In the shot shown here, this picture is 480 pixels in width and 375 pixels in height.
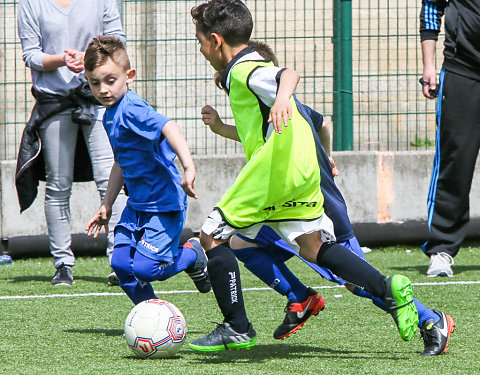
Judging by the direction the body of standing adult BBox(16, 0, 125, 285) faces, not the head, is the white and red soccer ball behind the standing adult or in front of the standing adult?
in front

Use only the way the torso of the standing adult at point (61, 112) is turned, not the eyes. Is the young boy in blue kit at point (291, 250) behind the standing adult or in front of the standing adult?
in front

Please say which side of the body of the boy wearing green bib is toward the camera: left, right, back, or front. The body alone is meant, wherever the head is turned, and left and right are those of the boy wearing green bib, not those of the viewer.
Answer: left
